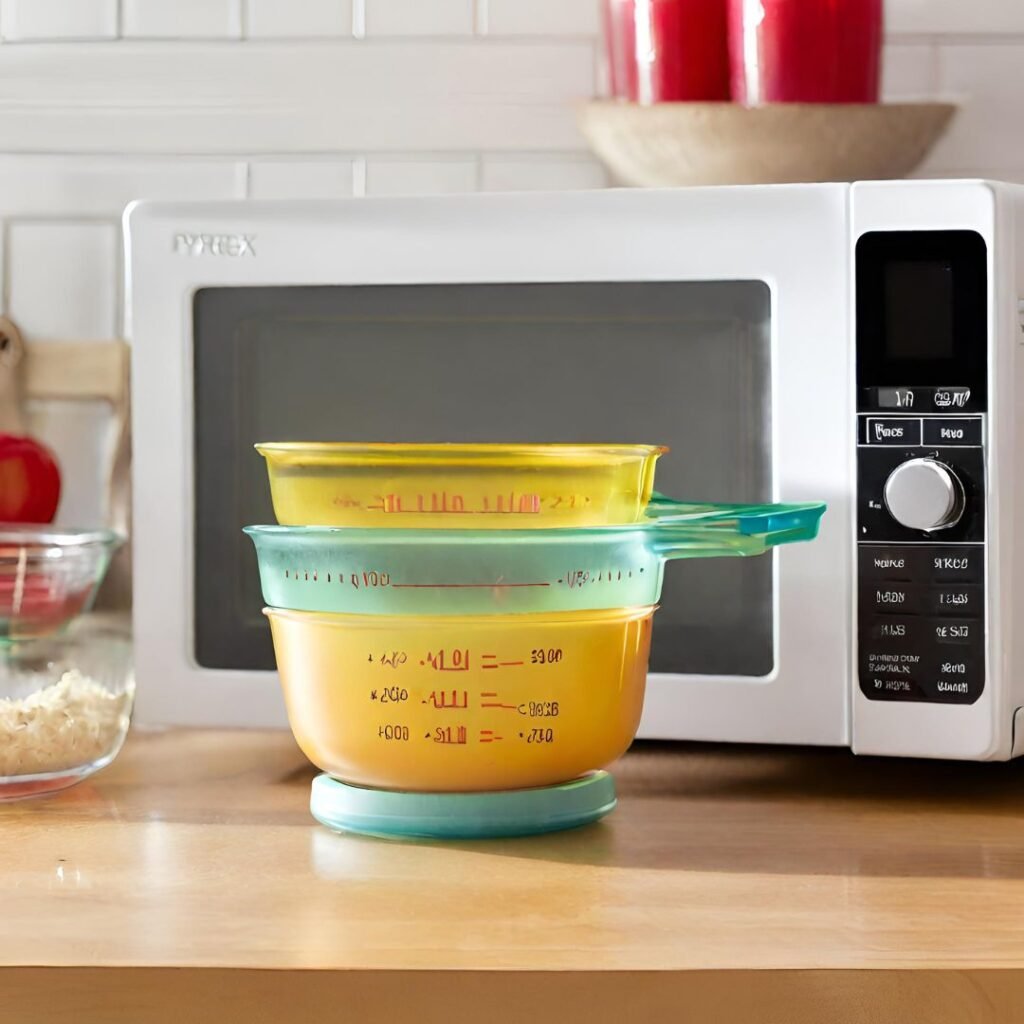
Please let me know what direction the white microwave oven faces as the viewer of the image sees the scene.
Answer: facing the viewer
